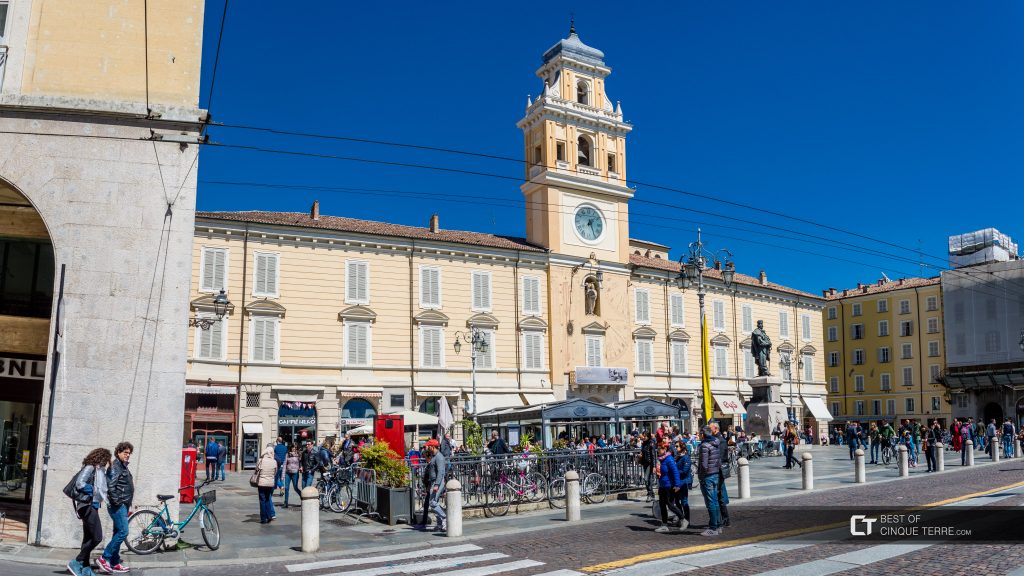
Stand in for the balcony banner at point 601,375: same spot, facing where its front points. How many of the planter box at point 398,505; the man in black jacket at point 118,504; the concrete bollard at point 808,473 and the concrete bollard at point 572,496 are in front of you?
4

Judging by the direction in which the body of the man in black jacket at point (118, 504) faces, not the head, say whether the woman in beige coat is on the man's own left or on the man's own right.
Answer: on the man's own left

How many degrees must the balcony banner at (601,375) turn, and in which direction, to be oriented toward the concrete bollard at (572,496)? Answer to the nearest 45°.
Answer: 0° — it already faces it

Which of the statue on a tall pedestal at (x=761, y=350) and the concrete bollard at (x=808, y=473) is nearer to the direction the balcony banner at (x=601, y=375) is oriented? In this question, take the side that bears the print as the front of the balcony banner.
the concrete bollard

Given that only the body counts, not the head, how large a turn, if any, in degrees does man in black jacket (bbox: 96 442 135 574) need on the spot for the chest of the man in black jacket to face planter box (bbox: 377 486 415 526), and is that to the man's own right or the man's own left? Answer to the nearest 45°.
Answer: approximately 45° to the man's own left
